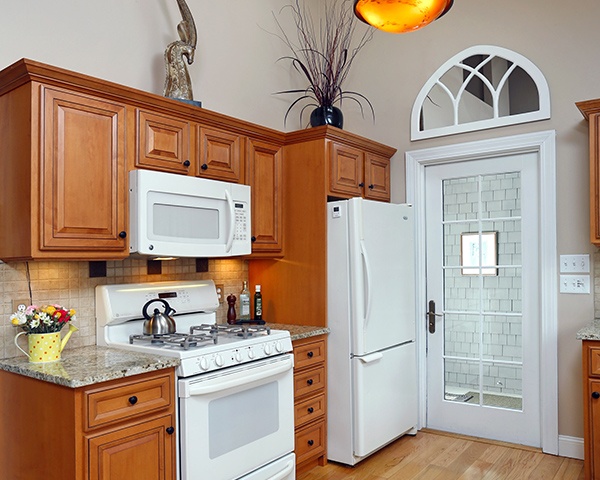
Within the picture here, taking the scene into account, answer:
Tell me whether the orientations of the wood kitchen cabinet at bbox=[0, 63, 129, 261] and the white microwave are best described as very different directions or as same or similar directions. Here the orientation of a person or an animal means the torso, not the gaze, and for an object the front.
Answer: same or similar directions

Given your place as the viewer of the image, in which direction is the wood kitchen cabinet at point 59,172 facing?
facing the viewer and to the right of the viewer

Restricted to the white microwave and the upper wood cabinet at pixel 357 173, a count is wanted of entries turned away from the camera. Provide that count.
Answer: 0

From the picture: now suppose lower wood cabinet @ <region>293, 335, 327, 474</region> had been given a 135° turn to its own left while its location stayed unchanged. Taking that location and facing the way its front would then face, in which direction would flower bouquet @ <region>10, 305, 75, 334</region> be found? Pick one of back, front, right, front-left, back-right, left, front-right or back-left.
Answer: back-left

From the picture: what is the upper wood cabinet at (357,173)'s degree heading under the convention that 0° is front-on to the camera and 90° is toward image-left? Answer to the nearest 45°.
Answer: approximately 315°

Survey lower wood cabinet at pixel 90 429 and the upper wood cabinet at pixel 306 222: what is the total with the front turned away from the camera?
0

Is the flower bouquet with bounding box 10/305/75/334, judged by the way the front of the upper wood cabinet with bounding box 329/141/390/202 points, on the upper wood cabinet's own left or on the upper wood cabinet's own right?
on the upper wood cabinet's own right

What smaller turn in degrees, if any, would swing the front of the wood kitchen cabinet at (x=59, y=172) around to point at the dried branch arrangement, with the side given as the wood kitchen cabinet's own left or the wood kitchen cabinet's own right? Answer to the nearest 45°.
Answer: approximately 90° to the wood kitchen cabinet's own left

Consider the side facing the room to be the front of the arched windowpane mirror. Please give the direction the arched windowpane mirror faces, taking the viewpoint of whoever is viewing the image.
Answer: facing the viewer and to the left of the viewer

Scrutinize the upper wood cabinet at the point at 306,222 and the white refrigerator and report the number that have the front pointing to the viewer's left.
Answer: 0

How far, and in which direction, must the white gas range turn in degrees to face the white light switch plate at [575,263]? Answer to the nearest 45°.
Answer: approximately 45° to its left

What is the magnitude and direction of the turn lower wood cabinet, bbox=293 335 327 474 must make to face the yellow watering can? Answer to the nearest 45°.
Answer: approximately 90° to its right

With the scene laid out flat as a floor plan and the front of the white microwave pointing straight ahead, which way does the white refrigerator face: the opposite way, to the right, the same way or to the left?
the same way
